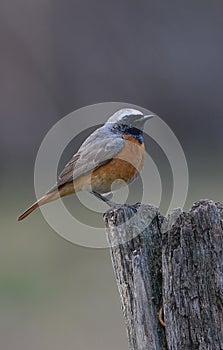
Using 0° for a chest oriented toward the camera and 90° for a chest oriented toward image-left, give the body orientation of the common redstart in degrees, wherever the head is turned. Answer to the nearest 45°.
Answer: approximately 270°
